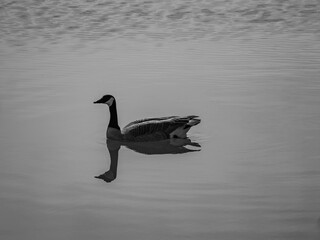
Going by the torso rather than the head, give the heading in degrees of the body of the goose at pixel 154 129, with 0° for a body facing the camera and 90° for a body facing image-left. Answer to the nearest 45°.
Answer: approximately 90°
